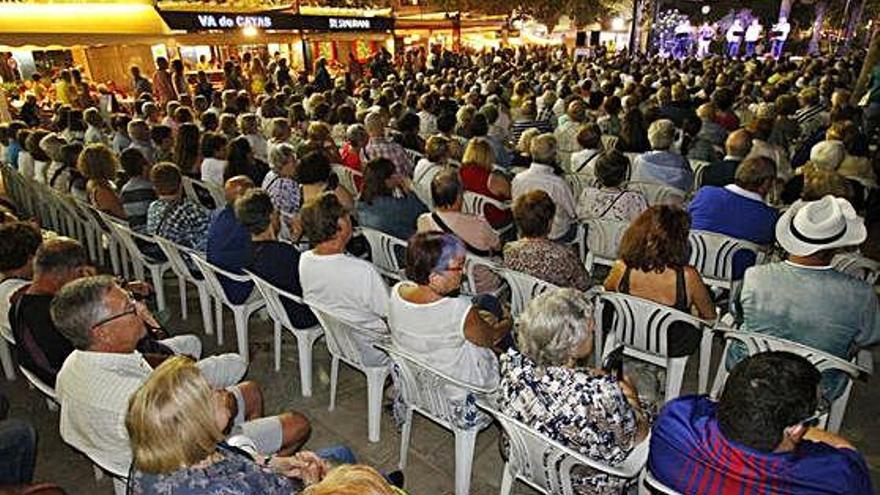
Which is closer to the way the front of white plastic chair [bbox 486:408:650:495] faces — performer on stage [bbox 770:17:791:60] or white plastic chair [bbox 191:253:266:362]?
the performer on stage

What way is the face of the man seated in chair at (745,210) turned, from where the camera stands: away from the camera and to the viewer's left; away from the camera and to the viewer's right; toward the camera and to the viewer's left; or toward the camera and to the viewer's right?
away from the camera and to the viewer's right

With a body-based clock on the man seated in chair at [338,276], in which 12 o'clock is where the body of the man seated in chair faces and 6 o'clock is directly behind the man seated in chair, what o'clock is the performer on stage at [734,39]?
The performer on stage is roughly at 12 o'clock from the man seated in chair.

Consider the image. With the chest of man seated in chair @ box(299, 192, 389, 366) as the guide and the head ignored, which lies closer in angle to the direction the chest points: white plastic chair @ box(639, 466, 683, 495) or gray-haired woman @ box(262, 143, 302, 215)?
the gray-haired woman

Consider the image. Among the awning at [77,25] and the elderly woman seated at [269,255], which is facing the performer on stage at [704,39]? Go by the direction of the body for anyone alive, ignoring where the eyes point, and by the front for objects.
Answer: the elderly woman seated

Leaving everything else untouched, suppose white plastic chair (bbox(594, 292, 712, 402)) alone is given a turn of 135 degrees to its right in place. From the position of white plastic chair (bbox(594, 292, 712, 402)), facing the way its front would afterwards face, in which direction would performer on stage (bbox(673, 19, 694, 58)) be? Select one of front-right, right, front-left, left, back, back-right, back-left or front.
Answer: back

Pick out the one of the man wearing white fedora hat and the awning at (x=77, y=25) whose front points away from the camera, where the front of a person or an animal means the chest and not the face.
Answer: the man wearing white fedora hat

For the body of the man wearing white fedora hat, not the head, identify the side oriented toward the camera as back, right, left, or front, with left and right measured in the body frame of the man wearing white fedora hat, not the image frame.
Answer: back

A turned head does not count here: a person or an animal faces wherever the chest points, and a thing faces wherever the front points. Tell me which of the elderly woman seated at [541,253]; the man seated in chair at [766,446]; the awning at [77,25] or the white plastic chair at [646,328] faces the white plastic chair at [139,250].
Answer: the awning

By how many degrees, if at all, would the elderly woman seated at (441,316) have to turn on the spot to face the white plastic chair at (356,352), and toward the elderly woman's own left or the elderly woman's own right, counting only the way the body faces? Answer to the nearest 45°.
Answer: approximately 90° to the elderly woman's own left

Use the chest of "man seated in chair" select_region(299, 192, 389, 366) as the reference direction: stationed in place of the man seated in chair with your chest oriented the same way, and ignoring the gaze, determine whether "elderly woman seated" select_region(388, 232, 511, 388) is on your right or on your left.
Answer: on your right

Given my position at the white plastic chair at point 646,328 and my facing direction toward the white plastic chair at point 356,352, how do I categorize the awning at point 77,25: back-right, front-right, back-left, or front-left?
front-right

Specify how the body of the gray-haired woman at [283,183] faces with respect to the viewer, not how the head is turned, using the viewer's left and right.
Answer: facing away from the viewer and to the right of the viewer

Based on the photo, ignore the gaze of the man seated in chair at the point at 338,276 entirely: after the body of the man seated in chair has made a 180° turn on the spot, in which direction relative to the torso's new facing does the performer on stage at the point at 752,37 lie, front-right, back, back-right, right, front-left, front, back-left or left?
back

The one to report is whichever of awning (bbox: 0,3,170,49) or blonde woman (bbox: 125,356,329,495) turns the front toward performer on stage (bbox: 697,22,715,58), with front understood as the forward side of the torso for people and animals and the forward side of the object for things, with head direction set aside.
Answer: the blonde woman

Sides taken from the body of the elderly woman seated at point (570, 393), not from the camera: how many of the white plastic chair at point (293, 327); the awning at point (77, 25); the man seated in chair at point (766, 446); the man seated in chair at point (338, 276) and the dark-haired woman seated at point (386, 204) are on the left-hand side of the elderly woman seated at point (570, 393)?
4

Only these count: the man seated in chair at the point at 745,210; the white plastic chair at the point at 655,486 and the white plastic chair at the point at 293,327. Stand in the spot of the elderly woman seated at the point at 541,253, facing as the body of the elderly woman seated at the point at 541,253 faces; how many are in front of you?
1

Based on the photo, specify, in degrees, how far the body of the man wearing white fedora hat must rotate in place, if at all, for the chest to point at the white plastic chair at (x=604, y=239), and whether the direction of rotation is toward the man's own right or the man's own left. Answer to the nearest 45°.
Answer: approximately 45° to the man's own left
